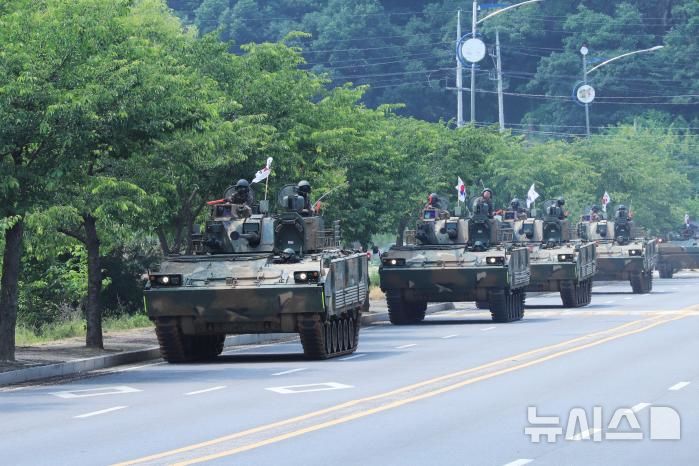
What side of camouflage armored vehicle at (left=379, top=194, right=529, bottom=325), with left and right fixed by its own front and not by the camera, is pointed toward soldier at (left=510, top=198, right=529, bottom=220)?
back

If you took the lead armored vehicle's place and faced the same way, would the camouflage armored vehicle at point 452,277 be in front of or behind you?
behind

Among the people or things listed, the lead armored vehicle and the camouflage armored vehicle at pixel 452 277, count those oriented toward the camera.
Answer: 2

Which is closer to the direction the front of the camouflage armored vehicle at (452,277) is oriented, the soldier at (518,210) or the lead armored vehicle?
the lead armored vehicle

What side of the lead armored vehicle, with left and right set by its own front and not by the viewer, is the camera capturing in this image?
front

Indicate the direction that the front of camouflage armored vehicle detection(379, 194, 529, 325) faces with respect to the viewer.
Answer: facing the viewer

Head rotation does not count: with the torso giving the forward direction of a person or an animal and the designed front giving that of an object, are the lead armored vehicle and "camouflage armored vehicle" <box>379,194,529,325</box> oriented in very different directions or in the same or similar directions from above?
same or similar directions
